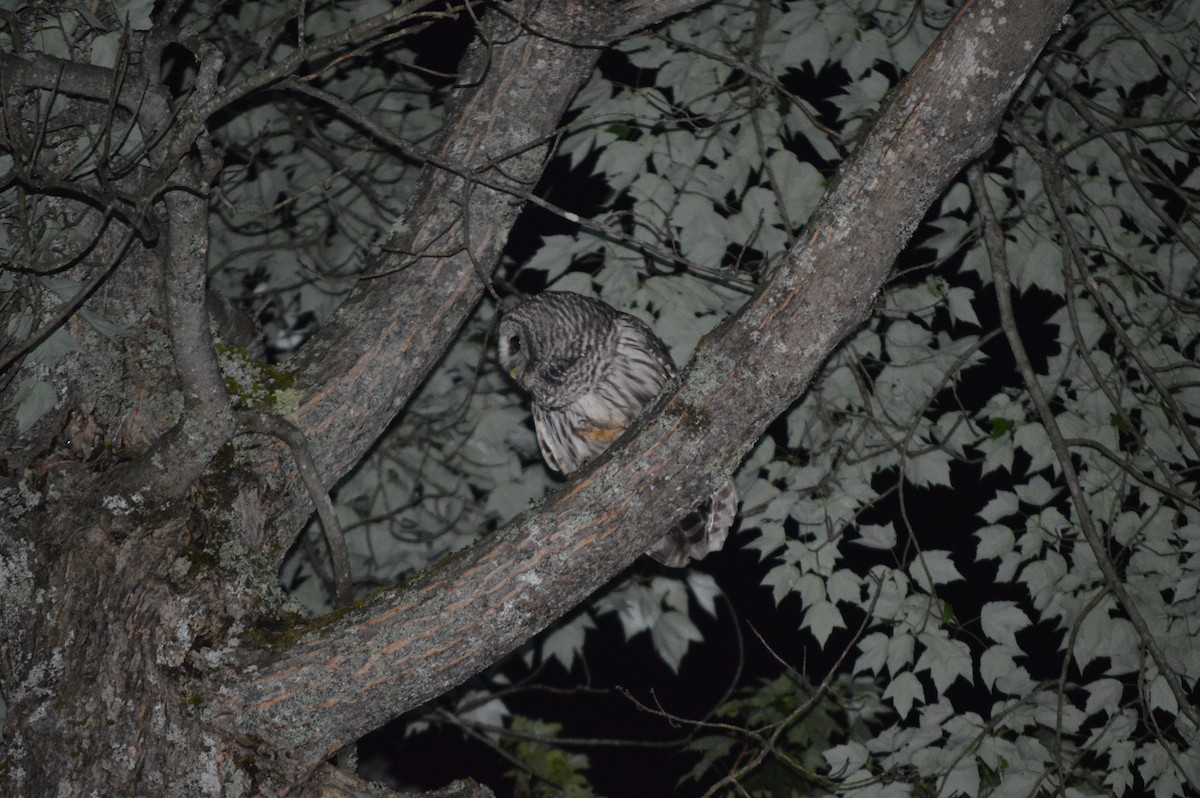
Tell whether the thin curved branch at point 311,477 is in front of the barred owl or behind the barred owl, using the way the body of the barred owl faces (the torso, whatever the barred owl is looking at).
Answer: in front
